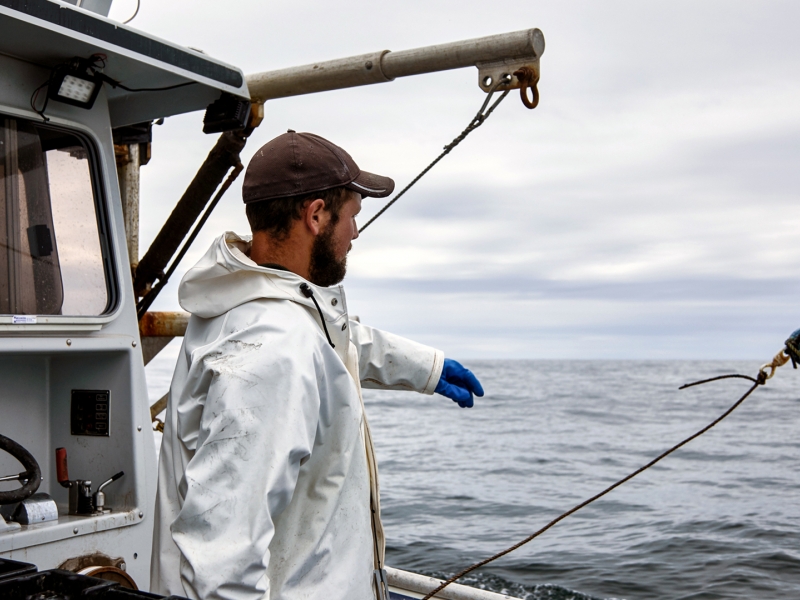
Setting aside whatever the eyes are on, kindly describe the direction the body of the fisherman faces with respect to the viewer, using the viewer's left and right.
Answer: facing to the right of the viewer

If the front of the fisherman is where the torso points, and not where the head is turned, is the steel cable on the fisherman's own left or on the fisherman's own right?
on the fisherman's own left

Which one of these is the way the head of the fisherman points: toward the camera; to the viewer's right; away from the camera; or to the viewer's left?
to the viewer's right
